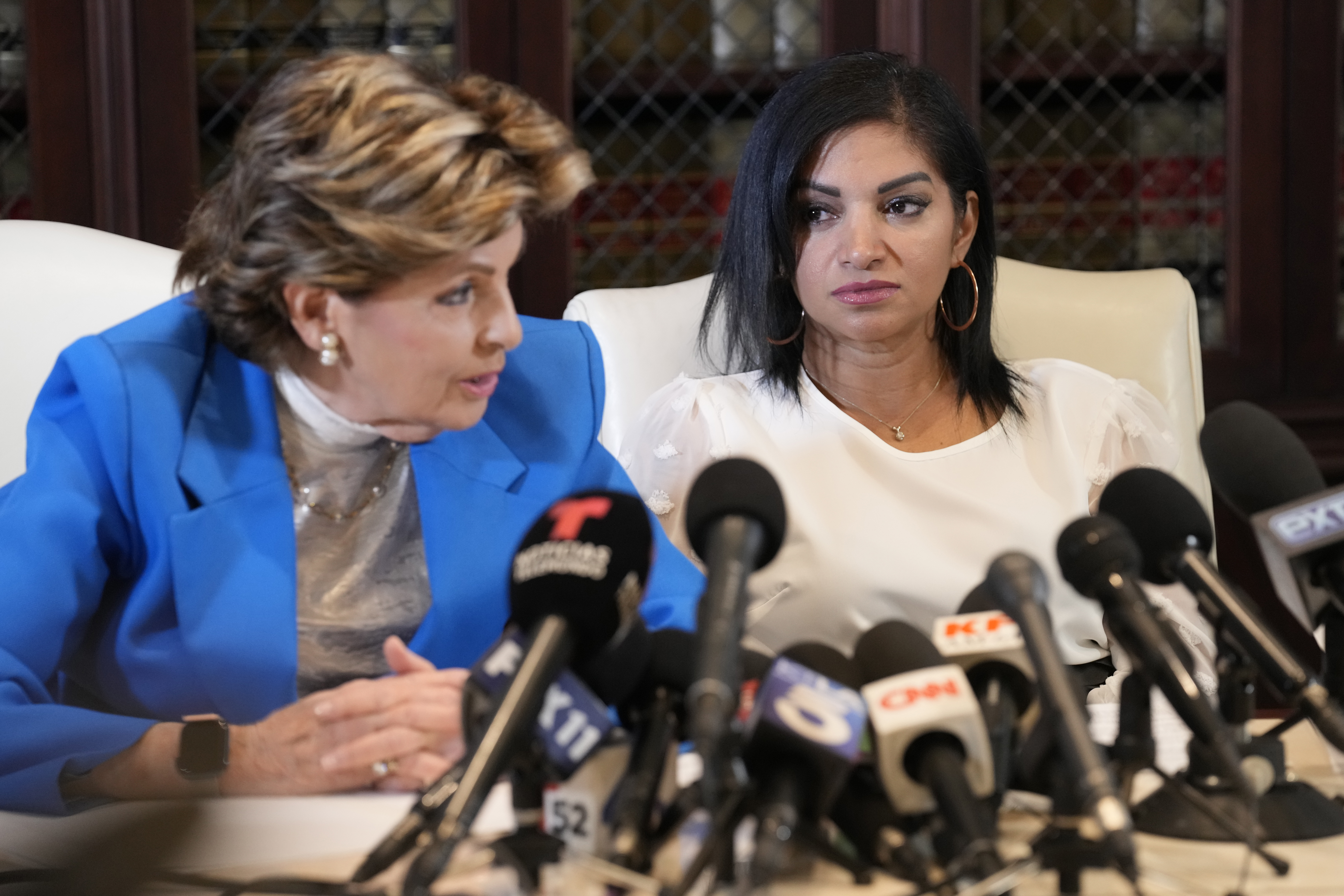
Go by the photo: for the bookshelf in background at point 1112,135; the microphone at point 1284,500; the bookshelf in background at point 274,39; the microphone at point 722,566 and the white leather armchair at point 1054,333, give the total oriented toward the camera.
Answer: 3

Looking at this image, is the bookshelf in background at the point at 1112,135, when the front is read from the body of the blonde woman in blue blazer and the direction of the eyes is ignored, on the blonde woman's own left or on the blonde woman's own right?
on the blonde woman's own left

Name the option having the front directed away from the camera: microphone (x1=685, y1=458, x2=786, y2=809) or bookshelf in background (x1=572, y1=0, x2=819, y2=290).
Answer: the microphone

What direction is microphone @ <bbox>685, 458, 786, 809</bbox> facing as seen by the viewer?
away from the camera

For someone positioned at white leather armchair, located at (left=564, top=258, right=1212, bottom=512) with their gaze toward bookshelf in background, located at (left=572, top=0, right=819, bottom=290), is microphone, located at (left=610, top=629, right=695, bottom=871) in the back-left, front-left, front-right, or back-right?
back-left

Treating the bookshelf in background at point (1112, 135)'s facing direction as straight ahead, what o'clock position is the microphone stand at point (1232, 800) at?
The microphone stand is roughly at 12 o'clock from the bookshelf in background.

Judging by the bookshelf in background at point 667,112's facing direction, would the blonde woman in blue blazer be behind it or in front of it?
in front

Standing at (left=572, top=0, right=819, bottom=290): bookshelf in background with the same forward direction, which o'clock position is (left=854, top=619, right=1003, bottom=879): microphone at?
The microphone is roughly at 12 o'clock from the bookshelf in background.

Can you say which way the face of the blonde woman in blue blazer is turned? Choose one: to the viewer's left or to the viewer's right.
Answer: to the viewer's right
